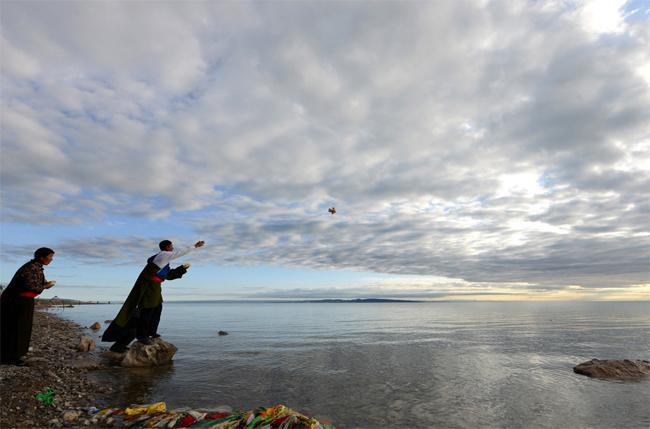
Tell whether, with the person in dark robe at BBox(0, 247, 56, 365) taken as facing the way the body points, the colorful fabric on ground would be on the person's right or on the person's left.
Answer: on the person's right

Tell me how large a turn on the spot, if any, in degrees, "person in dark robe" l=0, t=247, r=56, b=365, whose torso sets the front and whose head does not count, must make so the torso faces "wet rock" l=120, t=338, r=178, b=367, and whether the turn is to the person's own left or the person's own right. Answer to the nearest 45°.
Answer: approximately 45° to the person's own left

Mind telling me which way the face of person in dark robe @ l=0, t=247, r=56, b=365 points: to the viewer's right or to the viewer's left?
to the viewer's right

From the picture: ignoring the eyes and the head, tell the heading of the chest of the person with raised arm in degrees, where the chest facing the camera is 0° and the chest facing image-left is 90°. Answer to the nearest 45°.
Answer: approximately 270°

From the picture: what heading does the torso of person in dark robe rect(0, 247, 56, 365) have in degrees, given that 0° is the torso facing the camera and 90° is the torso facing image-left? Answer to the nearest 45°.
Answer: approximately 270°

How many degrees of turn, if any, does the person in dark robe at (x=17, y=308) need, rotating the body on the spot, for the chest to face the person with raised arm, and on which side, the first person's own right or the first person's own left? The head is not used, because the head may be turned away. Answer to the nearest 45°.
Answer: approximately 45° to the first person's own left

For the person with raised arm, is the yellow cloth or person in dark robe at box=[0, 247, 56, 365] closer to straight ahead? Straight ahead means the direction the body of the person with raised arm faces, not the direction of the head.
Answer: the yellow cloth

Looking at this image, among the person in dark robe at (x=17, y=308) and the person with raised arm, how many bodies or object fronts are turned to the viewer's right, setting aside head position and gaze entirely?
2
